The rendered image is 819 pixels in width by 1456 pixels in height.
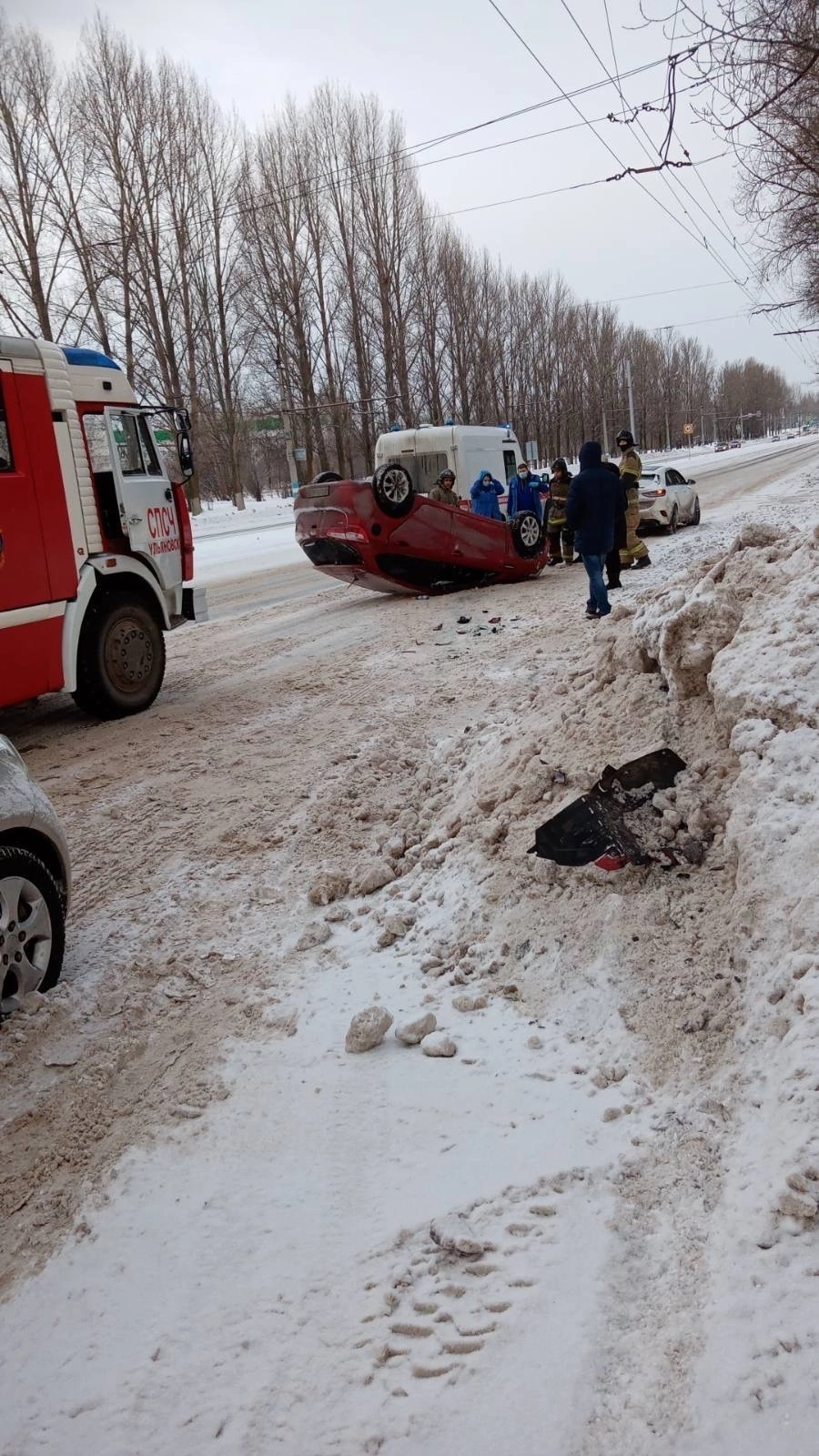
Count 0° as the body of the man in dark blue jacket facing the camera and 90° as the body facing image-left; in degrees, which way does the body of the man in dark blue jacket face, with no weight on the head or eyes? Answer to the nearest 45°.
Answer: approximately 180°

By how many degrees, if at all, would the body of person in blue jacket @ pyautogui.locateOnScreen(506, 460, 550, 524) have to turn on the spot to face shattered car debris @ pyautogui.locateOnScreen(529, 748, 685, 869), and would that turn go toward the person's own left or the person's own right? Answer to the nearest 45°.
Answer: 0° — they already face it

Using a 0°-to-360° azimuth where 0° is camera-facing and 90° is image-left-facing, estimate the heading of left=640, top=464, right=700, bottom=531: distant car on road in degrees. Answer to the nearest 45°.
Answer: approximately 225°

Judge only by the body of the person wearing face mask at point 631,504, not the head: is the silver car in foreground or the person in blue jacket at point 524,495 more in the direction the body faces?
the person in blue jacket

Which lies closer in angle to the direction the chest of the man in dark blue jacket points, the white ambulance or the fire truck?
the white ambulance

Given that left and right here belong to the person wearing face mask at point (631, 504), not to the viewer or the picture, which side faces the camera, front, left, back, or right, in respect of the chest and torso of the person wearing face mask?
left

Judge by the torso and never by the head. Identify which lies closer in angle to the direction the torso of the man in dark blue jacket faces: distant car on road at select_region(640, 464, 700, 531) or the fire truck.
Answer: the distant car on road

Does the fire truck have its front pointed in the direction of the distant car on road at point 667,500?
yes

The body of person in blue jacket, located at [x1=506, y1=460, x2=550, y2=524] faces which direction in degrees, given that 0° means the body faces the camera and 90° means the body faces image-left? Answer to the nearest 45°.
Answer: approximately 0°

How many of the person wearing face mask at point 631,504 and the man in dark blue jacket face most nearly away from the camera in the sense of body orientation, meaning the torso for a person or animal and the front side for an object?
1

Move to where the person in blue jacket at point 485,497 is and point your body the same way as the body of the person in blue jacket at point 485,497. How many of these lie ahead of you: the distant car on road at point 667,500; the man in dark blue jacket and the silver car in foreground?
2

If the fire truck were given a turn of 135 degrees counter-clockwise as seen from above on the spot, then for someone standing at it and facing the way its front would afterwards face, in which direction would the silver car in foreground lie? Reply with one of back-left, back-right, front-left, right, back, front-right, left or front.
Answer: left

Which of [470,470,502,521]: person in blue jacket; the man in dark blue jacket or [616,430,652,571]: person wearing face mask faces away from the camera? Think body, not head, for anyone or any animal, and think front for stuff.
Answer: the man in dark blue jacket

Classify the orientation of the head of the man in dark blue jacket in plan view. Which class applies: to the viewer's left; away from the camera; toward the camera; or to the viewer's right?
away from the camera

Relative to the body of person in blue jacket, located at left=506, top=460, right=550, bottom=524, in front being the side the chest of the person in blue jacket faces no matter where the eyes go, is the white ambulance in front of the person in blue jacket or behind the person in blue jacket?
behind
